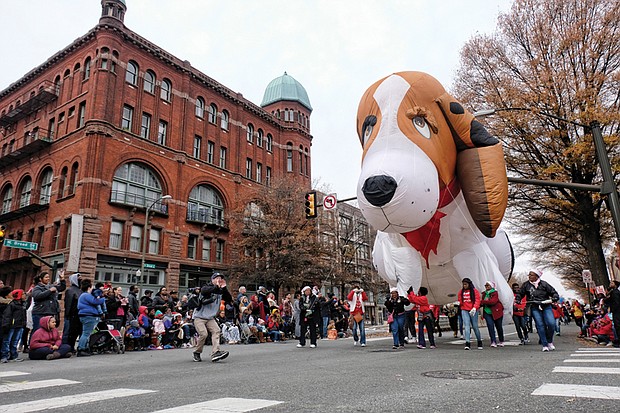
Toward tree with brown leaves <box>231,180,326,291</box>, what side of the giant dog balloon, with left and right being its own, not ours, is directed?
right

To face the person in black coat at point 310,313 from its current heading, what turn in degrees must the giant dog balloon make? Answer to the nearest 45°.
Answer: approximately 90° to its right

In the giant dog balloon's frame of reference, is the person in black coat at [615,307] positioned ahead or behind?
behind

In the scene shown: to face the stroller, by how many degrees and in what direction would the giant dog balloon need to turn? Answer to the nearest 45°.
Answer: approximately 45° to its right

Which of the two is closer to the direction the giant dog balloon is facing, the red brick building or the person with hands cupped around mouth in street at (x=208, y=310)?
the person with hands cupped around mouth in street

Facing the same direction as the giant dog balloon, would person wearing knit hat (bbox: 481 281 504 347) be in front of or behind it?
in front

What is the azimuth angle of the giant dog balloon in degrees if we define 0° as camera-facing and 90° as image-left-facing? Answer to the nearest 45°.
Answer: approximately 45°

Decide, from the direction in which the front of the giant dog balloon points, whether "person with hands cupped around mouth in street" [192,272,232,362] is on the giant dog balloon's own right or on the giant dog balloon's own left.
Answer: on the giant dog balloon's own right

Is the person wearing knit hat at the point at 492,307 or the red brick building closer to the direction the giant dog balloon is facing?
the person wearing knit hat

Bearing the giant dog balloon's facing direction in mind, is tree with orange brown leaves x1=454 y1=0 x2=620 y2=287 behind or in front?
behind
